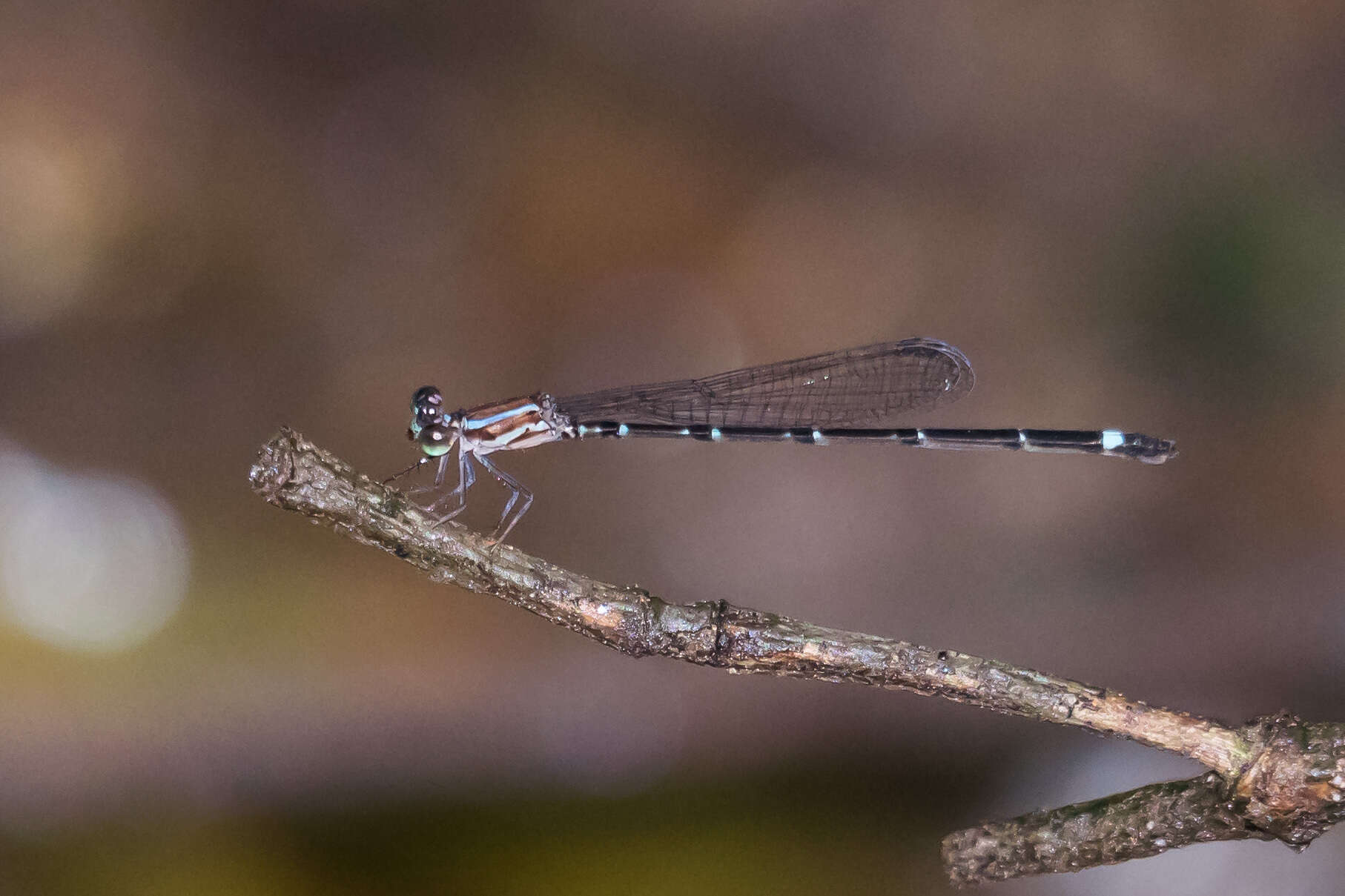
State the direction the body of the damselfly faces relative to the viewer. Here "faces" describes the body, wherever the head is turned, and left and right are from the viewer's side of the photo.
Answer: facing to the left of the viewer
